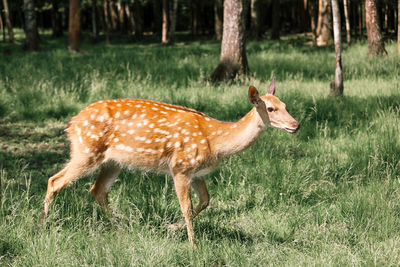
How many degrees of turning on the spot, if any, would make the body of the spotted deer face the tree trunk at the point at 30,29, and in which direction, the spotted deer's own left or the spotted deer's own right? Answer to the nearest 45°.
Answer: approximately 90° to the spotted deer's own left

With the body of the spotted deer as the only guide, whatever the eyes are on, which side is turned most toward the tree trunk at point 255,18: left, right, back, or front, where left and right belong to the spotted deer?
left

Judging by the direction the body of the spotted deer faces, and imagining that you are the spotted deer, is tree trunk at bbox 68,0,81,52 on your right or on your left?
on your left

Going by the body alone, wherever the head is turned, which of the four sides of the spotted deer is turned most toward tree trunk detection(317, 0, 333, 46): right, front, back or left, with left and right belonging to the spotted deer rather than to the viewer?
left

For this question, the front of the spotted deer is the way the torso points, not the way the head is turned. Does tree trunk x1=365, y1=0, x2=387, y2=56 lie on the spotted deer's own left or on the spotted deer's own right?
on the spotted deer's own left

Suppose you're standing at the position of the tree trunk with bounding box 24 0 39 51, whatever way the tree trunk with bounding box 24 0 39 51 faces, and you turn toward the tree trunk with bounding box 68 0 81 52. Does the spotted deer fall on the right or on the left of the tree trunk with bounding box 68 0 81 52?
right

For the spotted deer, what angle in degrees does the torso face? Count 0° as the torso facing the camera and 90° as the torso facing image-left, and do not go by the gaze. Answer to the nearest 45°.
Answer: approximately 270°
